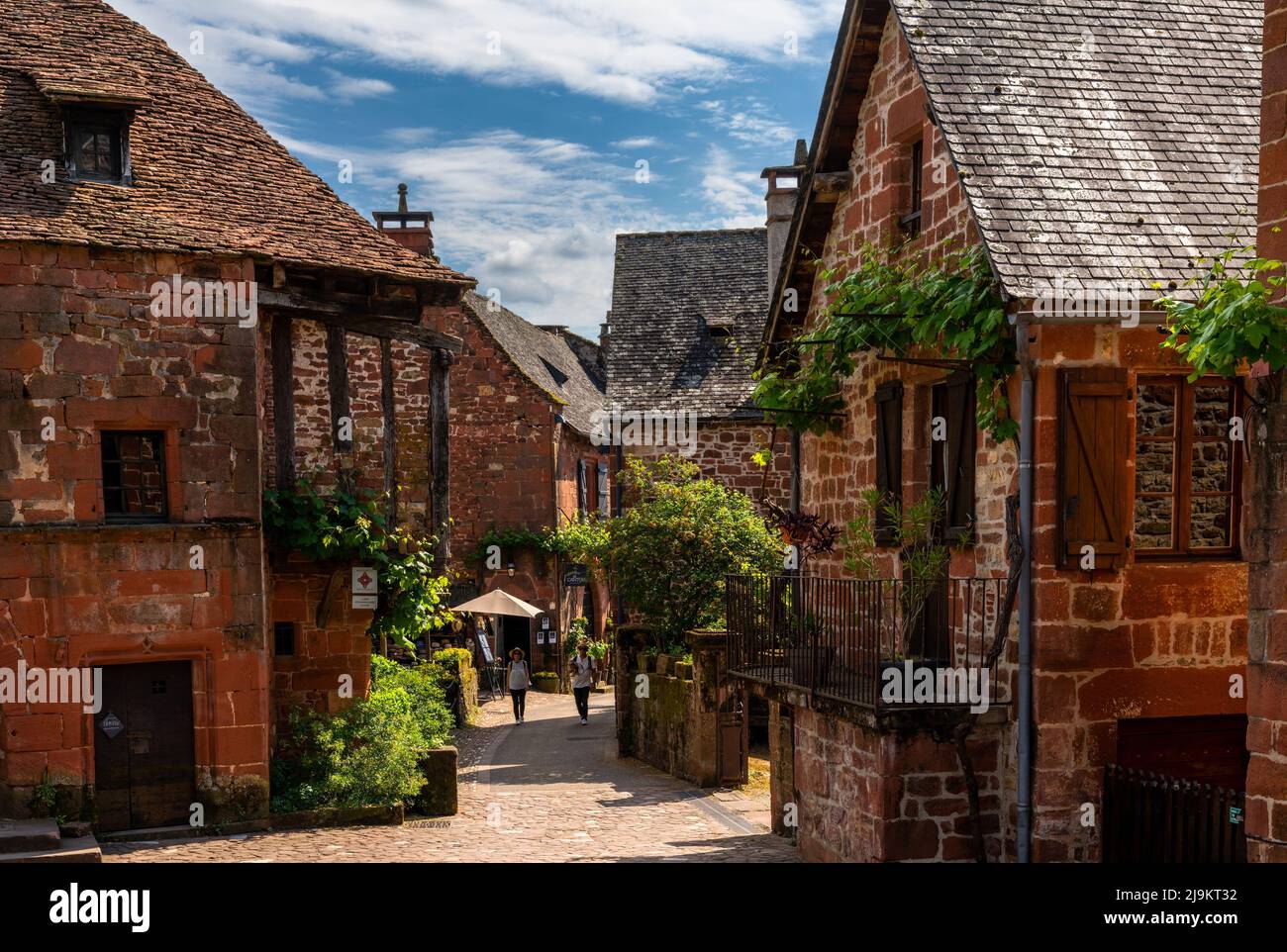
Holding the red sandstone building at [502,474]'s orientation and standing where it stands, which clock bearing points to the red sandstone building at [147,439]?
the red sandstone building at [147,439] is roughly at 2 o'clock from the red sandstone building at [502,474].

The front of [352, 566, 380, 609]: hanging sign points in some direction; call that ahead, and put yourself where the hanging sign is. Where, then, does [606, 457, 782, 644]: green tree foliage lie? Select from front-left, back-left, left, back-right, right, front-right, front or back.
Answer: back-left

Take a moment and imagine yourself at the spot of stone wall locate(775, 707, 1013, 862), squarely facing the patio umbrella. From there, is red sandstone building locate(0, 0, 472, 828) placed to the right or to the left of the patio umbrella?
left

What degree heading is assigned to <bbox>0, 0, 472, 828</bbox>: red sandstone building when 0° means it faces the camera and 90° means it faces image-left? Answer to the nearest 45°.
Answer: approximately 0°

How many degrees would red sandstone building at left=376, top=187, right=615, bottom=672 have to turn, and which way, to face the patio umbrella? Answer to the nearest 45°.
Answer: approximately 45° to its right

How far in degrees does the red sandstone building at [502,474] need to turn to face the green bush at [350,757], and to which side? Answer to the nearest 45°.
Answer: approximately 45° to its right

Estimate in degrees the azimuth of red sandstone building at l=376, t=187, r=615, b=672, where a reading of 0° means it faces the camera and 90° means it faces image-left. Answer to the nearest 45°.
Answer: approximately 315°

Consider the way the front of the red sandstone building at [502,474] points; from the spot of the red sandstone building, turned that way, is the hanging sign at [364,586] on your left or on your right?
on your right

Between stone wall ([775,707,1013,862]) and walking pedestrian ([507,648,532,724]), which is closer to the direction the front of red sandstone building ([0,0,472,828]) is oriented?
the stone wall

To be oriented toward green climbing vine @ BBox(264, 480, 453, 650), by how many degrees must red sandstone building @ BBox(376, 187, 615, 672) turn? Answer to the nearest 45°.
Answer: approximately 45° to its right
